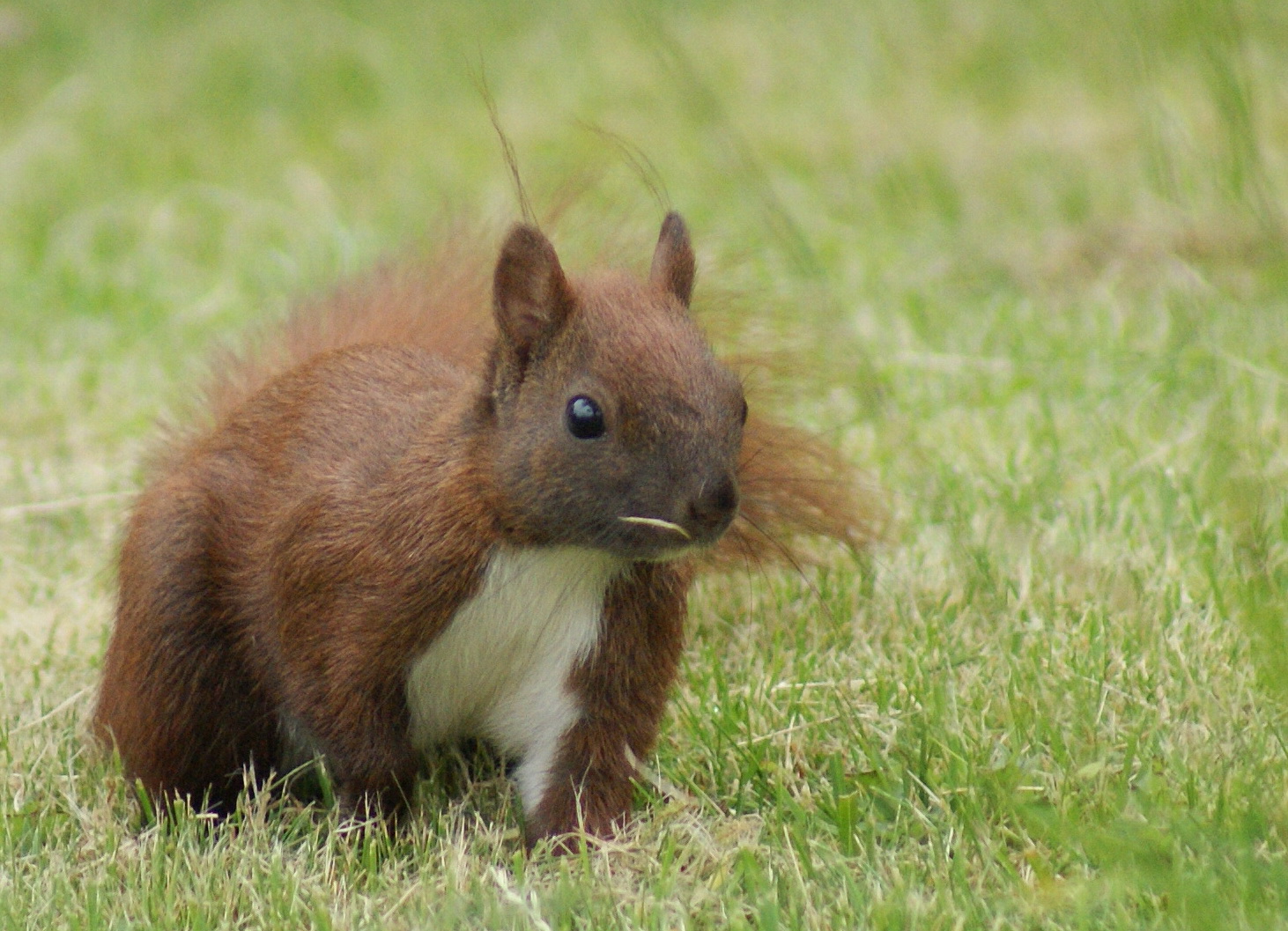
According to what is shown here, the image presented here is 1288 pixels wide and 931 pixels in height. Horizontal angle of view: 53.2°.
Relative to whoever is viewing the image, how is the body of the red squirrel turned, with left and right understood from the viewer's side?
facing the viewer and to the right of the viewer
